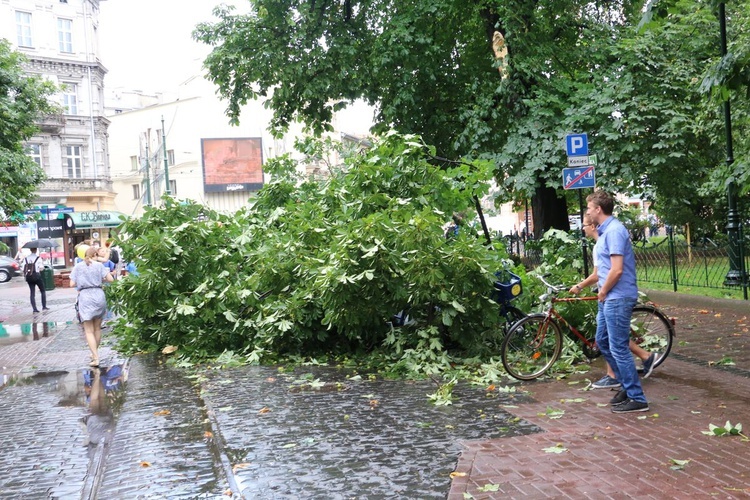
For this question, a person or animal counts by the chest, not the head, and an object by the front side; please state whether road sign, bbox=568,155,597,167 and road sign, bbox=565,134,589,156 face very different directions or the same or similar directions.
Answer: same or similar directions

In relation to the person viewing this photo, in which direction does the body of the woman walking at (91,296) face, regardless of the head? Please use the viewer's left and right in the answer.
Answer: facing away from the viewer

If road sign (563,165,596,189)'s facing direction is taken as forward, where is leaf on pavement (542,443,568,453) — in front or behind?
in front

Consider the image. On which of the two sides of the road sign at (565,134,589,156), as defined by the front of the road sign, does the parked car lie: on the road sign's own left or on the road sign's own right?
on the road sign's own right

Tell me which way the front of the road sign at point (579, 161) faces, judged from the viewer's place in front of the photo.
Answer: facing the viewer

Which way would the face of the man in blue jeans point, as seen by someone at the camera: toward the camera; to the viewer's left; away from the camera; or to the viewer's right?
to the viewer's left

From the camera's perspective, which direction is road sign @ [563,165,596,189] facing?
toward the camera

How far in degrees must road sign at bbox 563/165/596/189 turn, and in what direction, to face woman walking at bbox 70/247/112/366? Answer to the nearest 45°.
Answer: approximately 45° to its right

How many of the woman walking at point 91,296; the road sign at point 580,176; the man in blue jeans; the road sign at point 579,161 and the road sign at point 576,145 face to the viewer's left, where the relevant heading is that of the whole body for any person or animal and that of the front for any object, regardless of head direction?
1

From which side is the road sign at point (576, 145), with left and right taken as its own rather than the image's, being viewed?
front

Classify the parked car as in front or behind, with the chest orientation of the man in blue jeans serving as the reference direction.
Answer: in front

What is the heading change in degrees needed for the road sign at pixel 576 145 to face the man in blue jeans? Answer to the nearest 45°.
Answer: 0° — it already faces them

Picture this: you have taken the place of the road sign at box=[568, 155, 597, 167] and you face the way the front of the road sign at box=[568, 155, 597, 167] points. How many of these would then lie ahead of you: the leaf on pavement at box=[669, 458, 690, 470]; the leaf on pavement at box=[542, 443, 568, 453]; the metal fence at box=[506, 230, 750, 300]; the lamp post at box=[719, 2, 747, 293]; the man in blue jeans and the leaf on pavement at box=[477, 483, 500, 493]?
4

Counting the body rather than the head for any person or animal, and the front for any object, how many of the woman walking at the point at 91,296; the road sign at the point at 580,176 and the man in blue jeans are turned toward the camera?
1

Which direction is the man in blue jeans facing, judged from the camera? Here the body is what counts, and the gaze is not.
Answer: to the viewer's left

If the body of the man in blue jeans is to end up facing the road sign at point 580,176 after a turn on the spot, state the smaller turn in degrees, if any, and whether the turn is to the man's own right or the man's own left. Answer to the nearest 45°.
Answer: approximately 90° to the man's own right
